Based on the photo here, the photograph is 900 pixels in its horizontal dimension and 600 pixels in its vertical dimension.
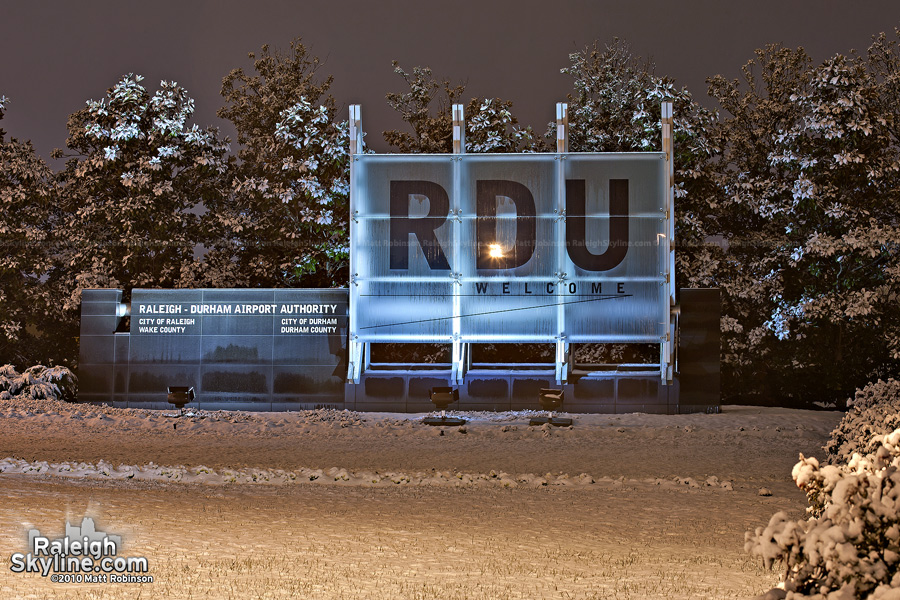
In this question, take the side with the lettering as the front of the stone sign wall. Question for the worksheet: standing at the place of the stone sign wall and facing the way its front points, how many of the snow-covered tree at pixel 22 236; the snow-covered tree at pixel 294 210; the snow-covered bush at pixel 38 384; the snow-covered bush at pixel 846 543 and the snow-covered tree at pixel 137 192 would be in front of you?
1

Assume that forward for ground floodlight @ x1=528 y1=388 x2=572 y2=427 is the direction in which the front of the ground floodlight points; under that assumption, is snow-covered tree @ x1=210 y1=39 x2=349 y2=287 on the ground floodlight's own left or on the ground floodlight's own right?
on the ground floodlight's own left

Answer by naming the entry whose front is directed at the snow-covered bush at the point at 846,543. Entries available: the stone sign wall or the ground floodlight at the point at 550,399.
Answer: the stone sign wall

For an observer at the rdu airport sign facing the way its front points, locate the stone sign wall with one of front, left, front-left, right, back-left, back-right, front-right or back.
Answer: right

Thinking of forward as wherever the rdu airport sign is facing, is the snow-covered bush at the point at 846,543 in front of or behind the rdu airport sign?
in front

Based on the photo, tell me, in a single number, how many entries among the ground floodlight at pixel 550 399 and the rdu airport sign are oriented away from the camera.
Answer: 1

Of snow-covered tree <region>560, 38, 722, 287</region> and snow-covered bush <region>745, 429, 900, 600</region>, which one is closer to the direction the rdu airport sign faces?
the snow-covered bush

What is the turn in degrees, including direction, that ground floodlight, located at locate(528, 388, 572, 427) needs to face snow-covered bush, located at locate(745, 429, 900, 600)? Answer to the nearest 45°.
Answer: approximately 180°

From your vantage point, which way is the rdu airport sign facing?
toward the camera

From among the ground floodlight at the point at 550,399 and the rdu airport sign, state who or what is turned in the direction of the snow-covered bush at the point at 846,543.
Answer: the rdu airport sign

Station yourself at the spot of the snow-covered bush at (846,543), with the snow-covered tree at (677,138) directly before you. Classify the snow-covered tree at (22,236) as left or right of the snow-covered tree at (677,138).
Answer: left

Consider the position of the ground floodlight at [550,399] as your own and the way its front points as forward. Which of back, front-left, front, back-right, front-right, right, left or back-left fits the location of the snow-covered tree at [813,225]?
front-right

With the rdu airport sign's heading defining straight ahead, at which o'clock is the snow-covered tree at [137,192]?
The snow-covered tree is roughly at 4 o'clock from the rdu airport sign.

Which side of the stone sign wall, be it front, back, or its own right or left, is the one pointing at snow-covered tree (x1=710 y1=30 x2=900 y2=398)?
left

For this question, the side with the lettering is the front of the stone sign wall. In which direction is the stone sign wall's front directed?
toward the camera

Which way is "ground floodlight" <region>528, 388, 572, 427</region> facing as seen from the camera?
away from the camera

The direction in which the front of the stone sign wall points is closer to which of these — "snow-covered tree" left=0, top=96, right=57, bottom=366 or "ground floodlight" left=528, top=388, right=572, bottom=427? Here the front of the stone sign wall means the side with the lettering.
the ground floodlight
